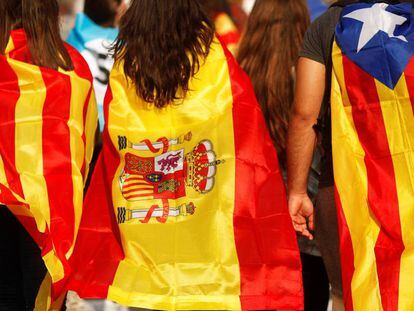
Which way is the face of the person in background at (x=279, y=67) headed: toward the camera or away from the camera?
away from the camera

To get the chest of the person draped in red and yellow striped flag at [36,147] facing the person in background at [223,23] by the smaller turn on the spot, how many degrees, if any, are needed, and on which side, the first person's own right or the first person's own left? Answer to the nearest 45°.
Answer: approximately 45° to the first person's own right

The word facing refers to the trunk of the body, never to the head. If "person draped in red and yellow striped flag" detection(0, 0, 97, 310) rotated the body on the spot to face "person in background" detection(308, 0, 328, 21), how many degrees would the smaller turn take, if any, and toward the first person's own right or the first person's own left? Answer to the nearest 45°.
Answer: approximately 45° to the first person's own right

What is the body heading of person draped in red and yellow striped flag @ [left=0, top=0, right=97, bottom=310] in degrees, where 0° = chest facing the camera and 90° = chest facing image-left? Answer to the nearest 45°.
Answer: approximately 180°
